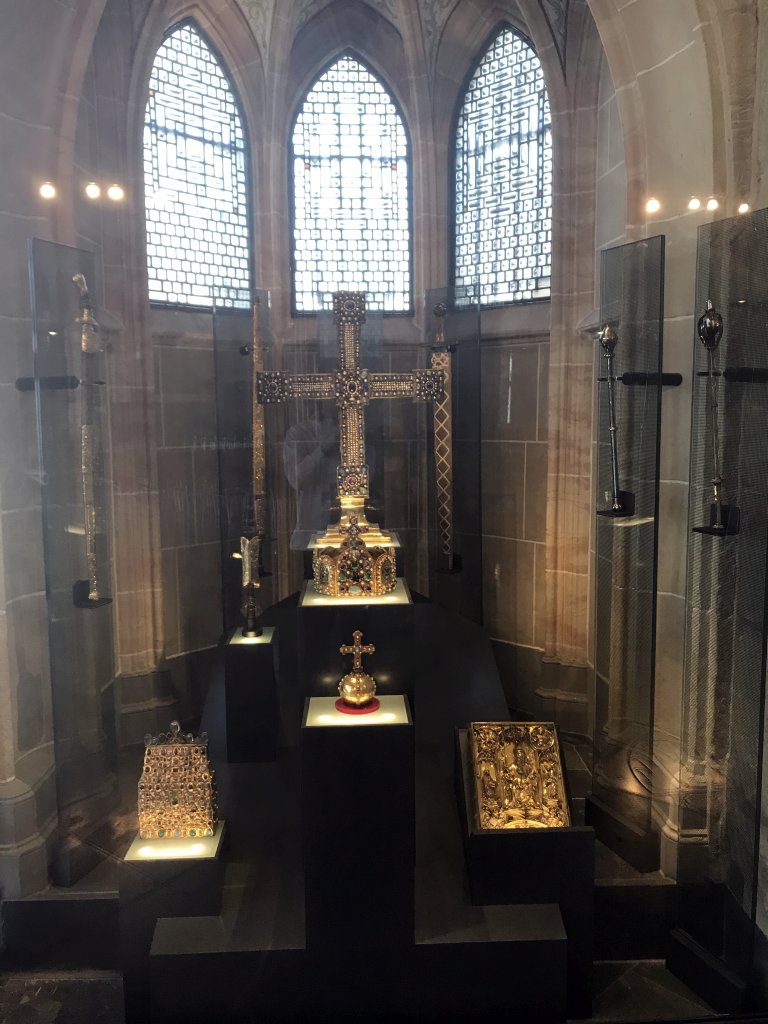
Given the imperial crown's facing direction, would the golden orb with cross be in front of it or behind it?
in front

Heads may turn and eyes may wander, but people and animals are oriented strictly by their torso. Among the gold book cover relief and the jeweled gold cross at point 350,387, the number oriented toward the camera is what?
2

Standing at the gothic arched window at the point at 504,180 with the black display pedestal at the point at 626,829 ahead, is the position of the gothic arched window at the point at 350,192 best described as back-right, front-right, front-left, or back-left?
back-right

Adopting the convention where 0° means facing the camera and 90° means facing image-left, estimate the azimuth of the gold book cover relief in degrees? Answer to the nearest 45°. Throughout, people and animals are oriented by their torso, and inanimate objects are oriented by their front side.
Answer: approximately 0°

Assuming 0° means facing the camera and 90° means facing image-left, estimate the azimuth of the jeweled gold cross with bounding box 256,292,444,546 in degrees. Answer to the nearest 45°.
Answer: approximately 0°
